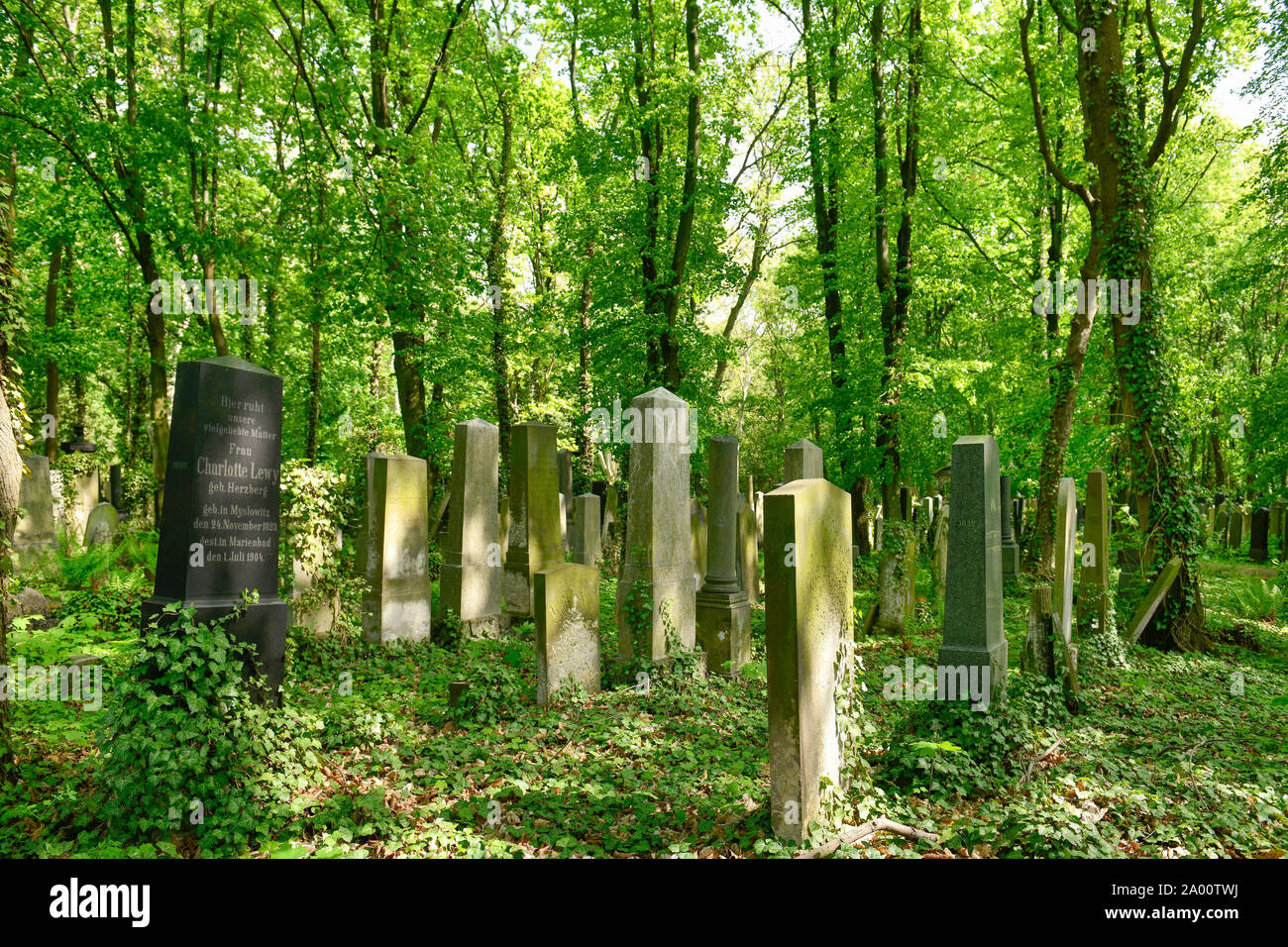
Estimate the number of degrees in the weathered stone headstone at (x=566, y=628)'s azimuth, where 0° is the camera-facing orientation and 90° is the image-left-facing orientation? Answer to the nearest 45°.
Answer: approximately 315°

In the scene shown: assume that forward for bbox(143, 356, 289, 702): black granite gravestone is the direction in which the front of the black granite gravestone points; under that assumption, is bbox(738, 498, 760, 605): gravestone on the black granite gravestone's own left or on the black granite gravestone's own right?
on the black granite gravestone's own left

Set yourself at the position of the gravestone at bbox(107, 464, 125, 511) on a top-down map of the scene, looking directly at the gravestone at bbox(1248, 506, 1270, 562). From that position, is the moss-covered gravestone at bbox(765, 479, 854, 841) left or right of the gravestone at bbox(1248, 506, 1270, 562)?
right

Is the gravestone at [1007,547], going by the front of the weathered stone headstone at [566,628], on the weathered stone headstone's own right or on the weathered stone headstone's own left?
on the weathered stone headstone's own left
